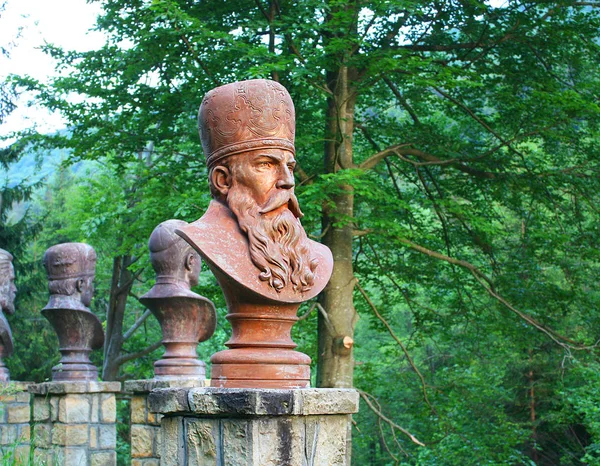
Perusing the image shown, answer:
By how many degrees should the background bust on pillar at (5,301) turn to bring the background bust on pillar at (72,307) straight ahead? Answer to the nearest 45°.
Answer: approximately 45° to its right

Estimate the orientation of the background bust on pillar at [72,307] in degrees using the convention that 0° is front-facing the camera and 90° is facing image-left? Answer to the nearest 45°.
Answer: approximately 225°

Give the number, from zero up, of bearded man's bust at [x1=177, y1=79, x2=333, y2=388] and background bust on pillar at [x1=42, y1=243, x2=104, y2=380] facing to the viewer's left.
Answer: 0

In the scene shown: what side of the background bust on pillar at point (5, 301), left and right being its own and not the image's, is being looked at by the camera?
right

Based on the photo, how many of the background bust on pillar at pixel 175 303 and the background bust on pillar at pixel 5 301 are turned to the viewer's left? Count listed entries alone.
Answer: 0

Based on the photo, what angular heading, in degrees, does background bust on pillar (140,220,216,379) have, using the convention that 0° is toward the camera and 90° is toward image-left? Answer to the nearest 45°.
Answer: approximately 225°

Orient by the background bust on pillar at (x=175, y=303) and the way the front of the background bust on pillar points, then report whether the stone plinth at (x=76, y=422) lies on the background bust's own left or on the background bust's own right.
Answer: on the background bust's own left
